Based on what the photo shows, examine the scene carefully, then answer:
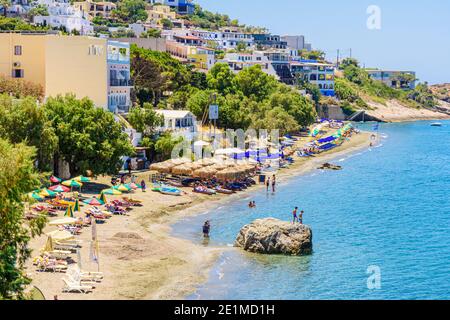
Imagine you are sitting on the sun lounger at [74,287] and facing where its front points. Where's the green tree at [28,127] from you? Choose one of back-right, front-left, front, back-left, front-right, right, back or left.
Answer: left

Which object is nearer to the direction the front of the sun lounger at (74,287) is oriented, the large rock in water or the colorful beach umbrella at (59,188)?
the large rock in water

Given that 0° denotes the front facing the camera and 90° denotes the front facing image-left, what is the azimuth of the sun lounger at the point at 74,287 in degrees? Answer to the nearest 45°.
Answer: approximately 270°

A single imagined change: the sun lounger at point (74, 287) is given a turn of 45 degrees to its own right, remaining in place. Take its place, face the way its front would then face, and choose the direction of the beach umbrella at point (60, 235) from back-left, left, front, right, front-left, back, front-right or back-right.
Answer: back-left

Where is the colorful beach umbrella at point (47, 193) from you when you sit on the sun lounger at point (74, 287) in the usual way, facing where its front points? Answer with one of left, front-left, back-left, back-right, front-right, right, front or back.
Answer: left

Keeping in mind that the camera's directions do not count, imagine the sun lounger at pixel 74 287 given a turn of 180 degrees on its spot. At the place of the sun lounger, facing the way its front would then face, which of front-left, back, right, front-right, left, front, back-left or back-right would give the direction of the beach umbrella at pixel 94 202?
right

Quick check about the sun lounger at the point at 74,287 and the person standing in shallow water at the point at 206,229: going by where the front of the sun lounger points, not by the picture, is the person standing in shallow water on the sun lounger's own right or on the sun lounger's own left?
on the sun lounger's own left

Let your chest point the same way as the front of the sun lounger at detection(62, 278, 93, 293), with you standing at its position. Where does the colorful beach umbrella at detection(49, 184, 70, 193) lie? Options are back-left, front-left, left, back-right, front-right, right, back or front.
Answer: left

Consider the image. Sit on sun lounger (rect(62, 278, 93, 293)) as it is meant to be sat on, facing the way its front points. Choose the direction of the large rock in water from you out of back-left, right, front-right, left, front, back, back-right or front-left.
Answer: front-left

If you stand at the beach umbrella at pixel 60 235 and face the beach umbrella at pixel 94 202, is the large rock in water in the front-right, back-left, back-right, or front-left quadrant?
front-right

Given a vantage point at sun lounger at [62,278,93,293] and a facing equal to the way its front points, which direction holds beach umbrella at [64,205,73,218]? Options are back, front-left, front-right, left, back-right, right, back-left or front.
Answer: left
